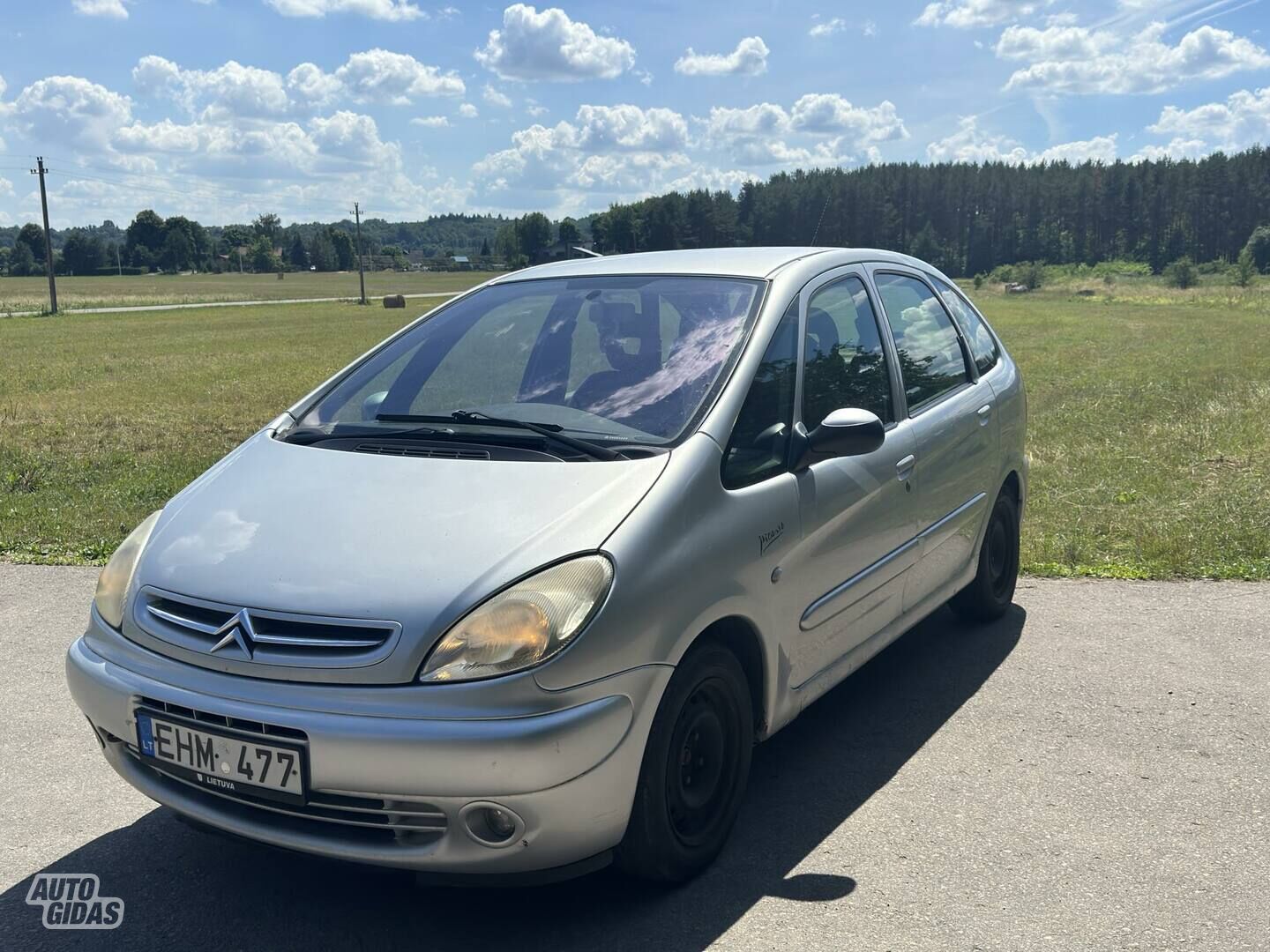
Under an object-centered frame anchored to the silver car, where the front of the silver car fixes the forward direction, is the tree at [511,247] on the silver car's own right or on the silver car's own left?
on the silver car's own right

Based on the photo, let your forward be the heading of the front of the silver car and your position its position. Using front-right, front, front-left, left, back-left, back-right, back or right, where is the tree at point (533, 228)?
back-right

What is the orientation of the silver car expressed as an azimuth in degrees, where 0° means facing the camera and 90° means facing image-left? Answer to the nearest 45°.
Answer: approximately 45°
